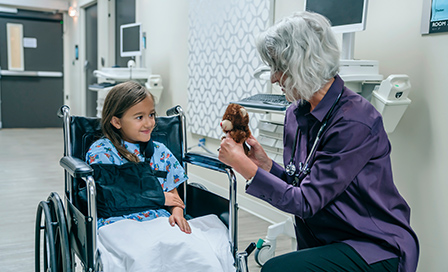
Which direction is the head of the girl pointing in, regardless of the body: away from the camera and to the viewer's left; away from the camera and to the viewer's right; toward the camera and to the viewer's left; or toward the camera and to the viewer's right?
toward the camera and to the viewer's right

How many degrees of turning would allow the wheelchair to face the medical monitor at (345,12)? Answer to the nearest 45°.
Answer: approximately 45° to its left

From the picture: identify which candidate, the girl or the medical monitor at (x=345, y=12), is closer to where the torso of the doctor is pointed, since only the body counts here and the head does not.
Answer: the girl

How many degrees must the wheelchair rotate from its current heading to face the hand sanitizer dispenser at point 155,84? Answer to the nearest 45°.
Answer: approximately 135° to its left

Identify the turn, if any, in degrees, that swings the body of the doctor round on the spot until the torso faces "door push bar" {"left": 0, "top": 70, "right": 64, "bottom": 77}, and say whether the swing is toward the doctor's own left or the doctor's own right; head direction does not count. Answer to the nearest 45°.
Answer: approximately 45° to the doctor's own right

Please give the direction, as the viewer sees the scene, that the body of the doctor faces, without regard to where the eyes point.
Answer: to the viewer's left

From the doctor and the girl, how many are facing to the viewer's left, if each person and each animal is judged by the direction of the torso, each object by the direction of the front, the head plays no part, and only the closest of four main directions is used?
1

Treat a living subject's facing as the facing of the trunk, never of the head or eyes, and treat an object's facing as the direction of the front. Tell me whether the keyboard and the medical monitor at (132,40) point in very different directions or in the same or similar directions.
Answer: same or similar directions

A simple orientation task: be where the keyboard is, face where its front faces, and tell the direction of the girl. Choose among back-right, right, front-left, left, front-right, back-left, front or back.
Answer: front

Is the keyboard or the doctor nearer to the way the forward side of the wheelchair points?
the doctor

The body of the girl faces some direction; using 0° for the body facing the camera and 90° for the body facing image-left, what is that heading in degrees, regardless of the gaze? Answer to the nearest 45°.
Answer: approximately 315°
